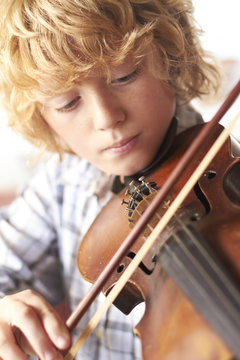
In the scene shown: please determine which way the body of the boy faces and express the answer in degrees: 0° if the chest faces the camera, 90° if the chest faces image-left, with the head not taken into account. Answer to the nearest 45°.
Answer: approximately 0°
